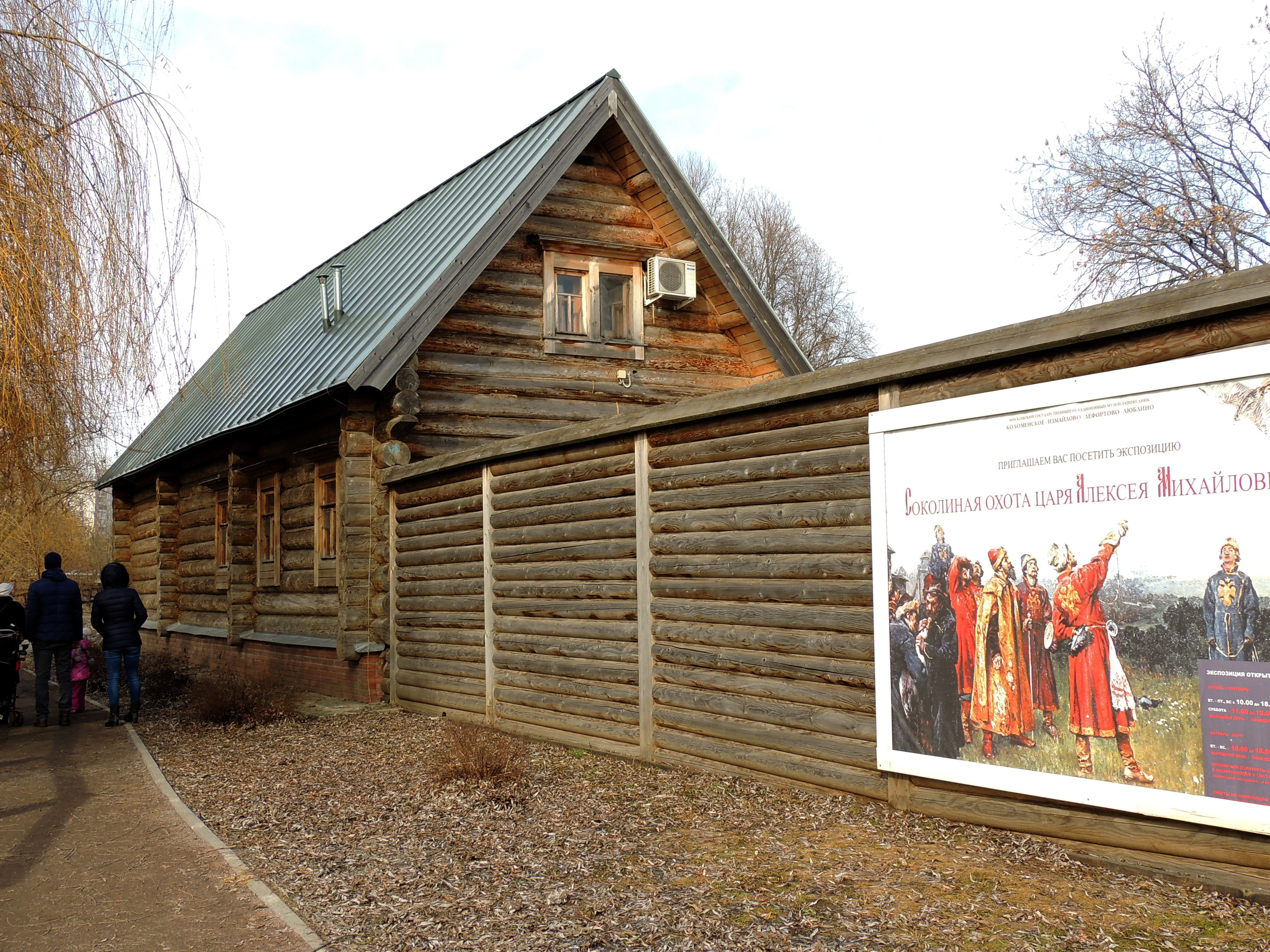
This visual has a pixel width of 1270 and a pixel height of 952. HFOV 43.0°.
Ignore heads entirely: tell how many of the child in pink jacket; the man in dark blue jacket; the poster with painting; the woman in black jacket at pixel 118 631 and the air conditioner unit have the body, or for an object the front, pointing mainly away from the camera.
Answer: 3

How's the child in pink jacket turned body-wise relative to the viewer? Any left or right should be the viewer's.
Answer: facing away from the viewer

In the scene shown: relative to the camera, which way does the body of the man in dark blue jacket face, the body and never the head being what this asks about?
away from the camera

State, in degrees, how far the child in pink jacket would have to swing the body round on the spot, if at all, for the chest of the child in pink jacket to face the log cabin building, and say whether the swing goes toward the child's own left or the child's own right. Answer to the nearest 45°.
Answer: approximately 90° to the child's own right

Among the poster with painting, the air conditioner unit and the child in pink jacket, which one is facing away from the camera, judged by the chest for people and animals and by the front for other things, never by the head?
the child in pink jacket

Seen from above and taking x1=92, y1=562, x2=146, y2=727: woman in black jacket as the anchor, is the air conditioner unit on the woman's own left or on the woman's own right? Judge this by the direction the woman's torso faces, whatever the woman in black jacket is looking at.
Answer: on the woman's own right

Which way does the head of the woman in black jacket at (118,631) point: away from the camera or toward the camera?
away from the camera

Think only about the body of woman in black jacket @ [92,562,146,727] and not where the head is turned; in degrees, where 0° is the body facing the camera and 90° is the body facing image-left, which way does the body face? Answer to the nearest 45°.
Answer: approximately 180°
